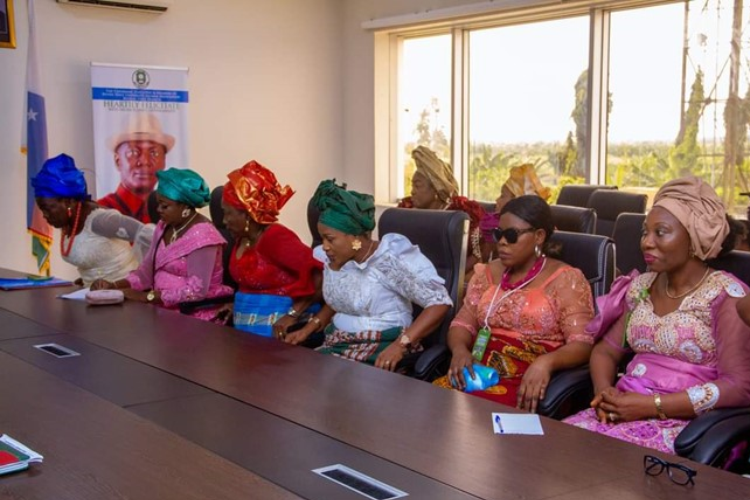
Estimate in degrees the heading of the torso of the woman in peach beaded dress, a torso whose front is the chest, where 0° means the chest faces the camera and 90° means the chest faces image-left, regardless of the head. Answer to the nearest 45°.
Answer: approximately 45°

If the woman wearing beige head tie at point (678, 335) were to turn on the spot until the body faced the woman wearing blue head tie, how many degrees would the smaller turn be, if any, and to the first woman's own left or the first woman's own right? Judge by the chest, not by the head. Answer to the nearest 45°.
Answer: approximately 45° to the first woman's own right

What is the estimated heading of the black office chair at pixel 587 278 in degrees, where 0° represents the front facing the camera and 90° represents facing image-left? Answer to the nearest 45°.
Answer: approximately 45°

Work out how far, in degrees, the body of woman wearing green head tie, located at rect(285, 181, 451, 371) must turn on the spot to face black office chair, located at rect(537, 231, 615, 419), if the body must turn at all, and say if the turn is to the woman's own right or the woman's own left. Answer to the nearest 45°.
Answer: approximately 135° to the woman's own left

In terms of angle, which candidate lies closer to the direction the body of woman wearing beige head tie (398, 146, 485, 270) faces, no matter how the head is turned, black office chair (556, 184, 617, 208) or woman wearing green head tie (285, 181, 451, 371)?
the woman wearing green head tie

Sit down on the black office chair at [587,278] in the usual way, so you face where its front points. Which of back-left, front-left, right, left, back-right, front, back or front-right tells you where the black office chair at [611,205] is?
back-right

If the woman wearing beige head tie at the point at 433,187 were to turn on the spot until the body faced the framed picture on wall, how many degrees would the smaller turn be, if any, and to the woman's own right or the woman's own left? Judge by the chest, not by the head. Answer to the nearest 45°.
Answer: approximately 45° to the woman's own right

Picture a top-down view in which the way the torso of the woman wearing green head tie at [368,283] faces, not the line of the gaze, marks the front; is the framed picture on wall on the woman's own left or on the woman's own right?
on the woman's own right

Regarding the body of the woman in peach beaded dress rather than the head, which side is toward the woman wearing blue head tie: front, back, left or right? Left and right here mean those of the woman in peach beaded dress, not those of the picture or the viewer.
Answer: right

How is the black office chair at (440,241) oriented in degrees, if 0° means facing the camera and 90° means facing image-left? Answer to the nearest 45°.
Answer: approximately 45°

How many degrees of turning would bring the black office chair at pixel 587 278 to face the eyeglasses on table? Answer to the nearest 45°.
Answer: approximately 45° to its left

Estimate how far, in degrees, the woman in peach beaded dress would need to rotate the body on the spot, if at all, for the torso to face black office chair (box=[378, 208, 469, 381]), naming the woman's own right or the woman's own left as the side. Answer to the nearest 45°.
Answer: approximately 90° to the woman's own right

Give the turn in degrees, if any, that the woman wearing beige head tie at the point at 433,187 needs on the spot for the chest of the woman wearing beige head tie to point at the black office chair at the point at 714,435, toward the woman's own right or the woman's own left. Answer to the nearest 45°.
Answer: approximately 45° to the woman's own left

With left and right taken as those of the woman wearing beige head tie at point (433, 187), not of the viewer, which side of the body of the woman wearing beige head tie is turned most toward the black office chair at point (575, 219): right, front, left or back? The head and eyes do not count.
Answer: left
